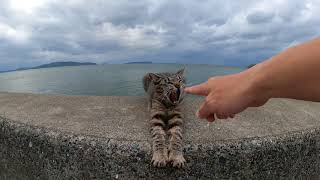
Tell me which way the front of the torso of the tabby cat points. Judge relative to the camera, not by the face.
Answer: toward the camera
